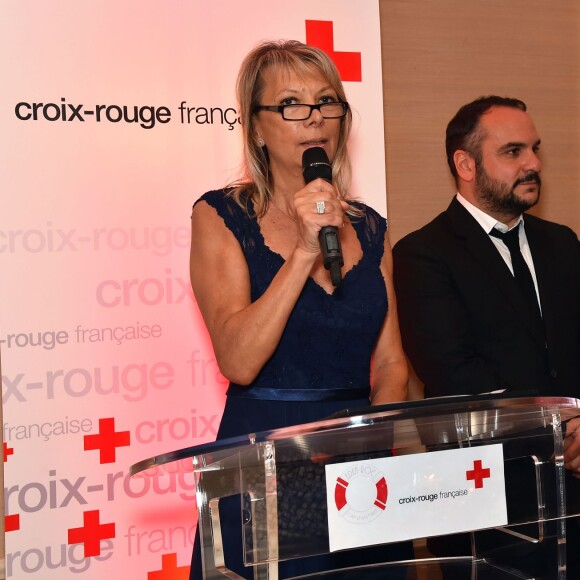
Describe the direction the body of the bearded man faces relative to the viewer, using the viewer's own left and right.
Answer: facing the viewer and to the right of the viewer

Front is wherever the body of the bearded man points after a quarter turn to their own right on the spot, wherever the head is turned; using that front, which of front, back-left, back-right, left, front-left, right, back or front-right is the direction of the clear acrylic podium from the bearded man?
front-left
